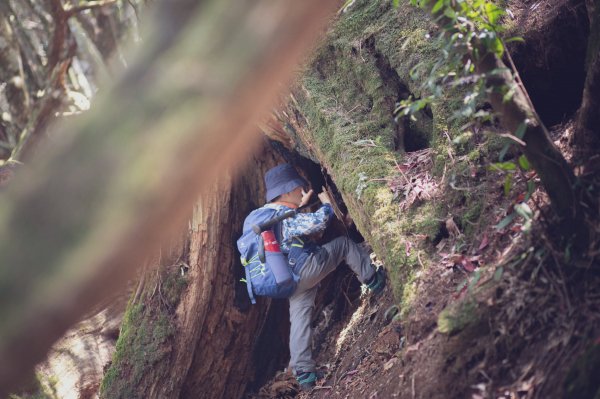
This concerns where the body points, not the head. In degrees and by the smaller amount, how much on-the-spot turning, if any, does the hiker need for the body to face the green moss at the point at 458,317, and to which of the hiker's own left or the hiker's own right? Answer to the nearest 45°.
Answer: approximately 90° to the hiker's own right

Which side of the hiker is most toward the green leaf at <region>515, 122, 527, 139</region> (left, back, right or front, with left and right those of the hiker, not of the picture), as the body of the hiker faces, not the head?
right

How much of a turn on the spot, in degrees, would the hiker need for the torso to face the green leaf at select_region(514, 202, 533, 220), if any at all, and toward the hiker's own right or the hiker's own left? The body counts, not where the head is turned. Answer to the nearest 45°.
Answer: approximately 90° to the hiker's own right

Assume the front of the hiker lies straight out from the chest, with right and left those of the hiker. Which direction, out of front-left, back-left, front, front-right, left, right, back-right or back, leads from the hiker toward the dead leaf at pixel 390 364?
right

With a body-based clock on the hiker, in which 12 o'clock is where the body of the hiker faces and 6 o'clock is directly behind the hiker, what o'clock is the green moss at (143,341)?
The green moss is roughly at 6 o'clock from the hiker.

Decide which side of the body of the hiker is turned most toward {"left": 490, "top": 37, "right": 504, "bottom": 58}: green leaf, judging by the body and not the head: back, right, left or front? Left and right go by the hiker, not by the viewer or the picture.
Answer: right

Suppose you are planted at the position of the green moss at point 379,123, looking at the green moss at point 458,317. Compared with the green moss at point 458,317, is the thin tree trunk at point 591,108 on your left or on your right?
left

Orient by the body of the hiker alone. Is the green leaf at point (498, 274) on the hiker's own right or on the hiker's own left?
on the hiker's own right

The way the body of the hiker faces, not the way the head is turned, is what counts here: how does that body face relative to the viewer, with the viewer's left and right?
facing to the right of the viewer
